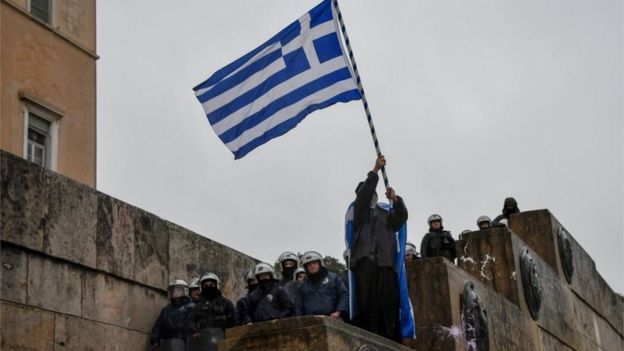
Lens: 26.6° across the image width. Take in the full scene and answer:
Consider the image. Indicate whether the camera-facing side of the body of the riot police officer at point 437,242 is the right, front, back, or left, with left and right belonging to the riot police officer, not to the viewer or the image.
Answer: front

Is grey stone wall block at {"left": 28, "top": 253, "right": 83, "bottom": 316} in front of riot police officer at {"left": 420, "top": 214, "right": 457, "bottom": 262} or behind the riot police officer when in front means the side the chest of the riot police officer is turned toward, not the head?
in front

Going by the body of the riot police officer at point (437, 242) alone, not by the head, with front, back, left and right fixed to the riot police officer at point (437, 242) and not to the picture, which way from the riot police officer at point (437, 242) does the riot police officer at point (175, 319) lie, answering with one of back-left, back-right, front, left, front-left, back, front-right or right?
front-right

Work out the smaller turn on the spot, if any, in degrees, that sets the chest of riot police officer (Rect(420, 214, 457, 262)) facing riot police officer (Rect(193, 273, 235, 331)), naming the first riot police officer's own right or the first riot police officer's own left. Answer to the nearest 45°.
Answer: approximately 45° to the first riot police officer's own right

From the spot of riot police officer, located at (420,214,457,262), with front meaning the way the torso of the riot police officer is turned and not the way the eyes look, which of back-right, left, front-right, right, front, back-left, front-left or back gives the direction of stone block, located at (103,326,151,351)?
front-right

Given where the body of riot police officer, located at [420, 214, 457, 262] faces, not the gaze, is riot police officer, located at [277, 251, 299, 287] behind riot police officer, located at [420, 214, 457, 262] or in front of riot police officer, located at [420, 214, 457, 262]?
in front

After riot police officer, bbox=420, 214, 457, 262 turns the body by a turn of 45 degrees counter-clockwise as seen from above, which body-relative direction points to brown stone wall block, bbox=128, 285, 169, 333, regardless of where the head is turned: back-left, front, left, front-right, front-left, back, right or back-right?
right
